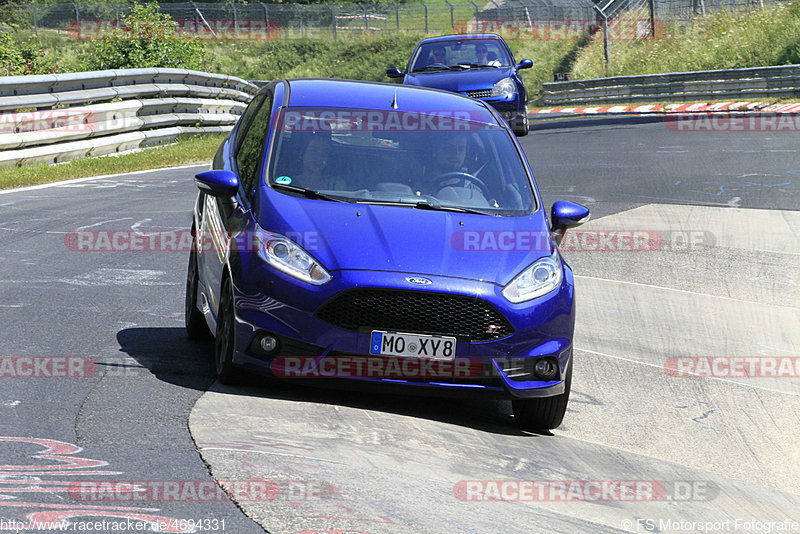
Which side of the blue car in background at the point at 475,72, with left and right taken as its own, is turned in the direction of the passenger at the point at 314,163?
front

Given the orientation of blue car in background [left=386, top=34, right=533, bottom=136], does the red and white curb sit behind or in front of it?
behind

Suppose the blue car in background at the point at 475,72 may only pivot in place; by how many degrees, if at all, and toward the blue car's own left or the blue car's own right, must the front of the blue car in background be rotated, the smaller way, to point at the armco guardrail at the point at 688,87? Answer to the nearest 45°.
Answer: approximately 135° to the blue car's own left

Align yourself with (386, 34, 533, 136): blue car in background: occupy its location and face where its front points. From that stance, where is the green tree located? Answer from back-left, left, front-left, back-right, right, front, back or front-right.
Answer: back-right

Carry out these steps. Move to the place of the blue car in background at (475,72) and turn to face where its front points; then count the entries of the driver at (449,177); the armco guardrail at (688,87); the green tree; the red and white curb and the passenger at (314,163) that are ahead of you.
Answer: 2

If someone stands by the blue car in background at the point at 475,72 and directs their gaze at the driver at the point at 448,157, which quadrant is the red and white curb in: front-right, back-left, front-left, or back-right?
back-left

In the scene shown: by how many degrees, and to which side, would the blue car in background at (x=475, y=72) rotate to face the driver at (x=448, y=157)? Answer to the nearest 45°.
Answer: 0° — it already faces them

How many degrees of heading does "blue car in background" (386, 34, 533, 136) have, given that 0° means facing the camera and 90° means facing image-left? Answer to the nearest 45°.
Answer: approximately 0°

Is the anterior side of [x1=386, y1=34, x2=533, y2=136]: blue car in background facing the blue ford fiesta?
yes

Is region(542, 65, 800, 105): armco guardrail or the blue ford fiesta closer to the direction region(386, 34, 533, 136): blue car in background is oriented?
the blue ford fiesta

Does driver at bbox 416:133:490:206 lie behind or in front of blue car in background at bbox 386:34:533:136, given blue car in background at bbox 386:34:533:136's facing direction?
in front

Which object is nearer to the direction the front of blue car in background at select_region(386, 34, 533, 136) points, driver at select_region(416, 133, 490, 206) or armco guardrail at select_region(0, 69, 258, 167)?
the driver

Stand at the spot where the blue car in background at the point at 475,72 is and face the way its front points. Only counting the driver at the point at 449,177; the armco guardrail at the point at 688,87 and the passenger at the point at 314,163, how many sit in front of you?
2
